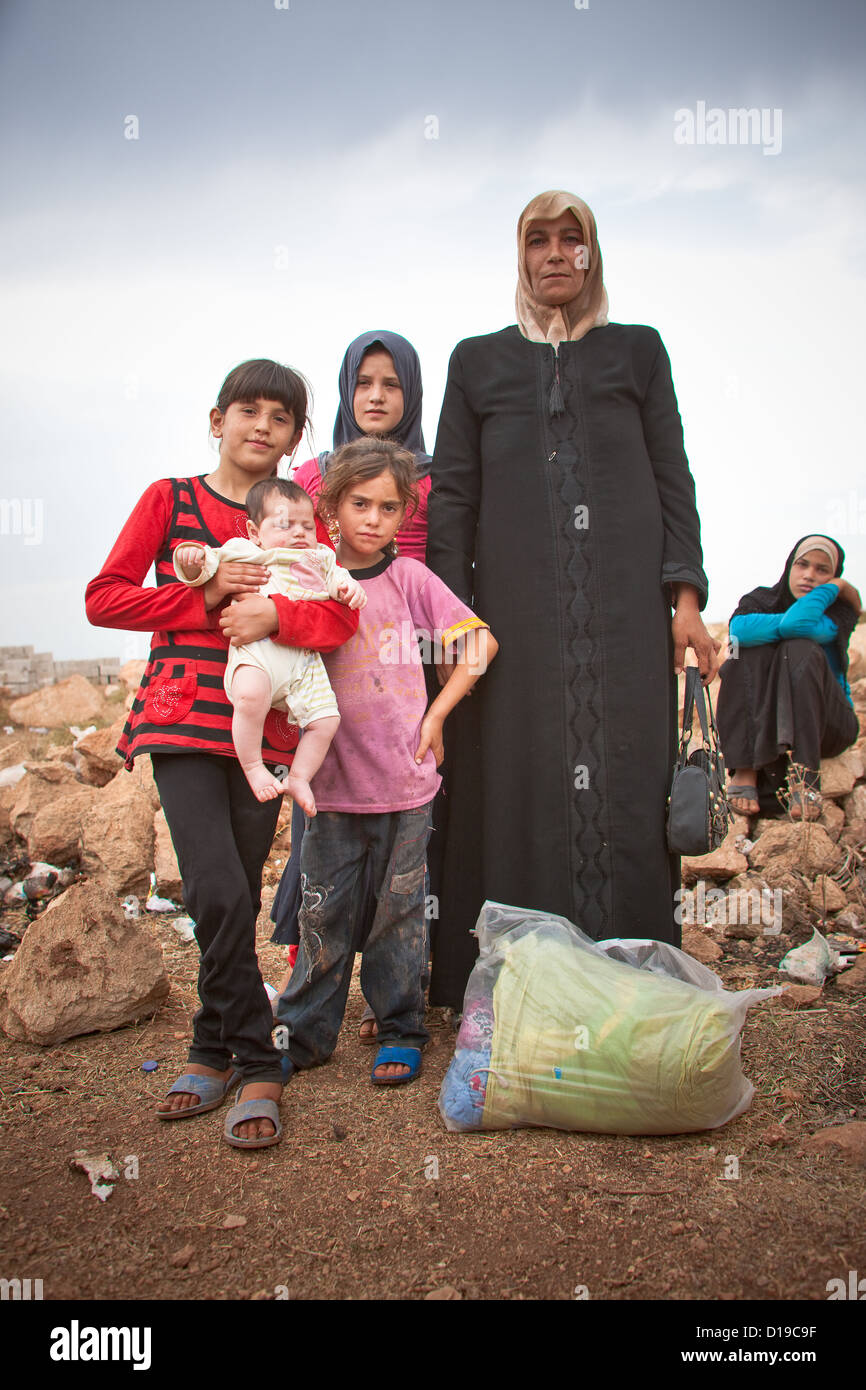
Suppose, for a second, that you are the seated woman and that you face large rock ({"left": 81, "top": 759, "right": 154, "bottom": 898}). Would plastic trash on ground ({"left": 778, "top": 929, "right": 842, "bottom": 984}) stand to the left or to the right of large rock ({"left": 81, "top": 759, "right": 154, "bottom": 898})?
left

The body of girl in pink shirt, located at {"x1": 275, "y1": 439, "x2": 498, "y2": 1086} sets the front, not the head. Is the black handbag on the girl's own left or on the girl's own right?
on the girl's own left

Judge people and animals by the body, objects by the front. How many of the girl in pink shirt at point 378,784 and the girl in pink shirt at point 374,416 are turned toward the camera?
2

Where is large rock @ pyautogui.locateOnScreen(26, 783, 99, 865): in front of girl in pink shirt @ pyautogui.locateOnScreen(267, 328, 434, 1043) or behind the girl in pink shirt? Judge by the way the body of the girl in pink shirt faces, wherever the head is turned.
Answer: behind

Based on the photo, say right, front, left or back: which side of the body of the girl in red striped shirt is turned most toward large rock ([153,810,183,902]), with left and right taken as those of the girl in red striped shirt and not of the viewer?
back
